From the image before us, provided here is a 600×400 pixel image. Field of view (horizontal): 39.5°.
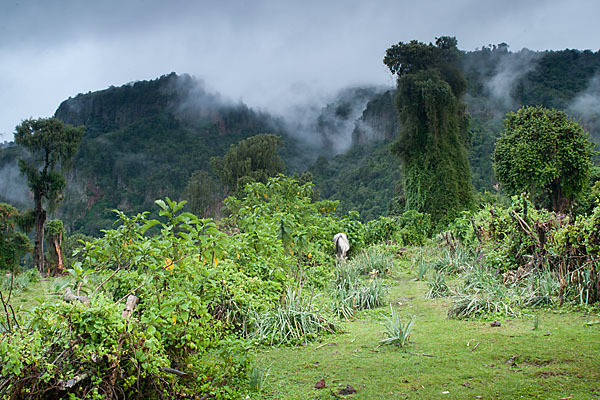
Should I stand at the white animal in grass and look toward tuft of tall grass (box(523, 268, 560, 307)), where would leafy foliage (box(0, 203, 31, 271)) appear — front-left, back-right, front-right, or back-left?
back-right

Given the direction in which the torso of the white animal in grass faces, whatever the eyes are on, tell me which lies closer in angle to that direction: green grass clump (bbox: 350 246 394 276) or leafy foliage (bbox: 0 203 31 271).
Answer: the green grass clump
